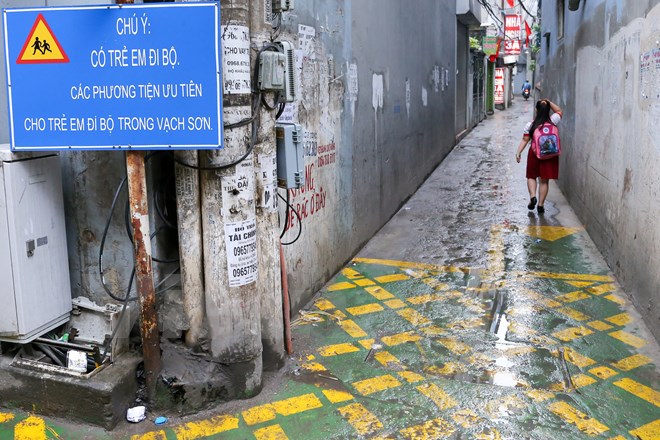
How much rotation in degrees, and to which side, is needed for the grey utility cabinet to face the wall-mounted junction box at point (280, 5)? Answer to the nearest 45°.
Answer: approximately 45° to its left

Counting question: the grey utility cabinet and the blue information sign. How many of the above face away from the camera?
0

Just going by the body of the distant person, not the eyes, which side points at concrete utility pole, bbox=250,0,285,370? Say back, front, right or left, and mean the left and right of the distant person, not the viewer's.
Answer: back

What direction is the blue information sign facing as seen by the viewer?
toward the camera

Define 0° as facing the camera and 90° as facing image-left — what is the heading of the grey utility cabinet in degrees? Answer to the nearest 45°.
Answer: approximately 315°

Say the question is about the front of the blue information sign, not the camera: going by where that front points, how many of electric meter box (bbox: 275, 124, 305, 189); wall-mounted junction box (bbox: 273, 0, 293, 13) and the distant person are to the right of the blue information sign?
0

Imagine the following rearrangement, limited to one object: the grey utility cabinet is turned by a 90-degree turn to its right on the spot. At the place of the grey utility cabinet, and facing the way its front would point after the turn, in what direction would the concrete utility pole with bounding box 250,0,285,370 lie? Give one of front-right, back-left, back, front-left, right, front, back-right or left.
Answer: back-left

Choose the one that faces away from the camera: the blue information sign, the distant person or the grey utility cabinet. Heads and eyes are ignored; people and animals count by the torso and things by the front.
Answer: the distant person

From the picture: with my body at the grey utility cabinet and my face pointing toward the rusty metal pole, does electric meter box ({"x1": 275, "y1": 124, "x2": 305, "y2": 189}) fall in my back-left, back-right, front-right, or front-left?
front-left

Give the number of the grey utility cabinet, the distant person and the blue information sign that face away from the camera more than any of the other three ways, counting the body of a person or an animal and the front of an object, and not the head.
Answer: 1

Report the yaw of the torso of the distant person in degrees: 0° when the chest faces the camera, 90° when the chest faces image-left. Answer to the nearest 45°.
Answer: approximately 180°

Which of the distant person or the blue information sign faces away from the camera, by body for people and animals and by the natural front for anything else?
the distant person

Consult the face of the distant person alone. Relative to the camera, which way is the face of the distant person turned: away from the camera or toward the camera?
away from the camera

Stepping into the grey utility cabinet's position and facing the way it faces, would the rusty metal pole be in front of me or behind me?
in front

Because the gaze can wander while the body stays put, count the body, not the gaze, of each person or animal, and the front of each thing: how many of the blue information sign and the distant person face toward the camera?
1
